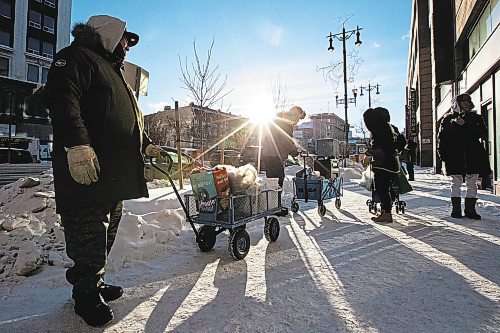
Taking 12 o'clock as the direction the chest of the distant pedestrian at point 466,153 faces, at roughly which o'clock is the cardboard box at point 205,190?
The cardboard box is roughly at 1 o'clock from the distant pedestrian.

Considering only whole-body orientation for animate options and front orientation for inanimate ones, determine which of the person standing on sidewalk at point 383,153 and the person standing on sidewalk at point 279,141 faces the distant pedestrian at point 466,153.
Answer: the person standing on sidewalk at point 279,141

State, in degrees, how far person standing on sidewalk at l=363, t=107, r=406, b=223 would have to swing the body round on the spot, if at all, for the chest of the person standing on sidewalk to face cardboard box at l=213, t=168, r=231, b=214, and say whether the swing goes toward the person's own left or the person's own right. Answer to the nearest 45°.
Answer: approximately 45° to the person's own left

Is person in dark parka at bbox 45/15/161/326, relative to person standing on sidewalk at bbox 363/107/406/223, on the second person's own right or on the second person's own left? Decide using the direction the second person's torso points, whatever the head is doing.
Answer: on the second person's own left

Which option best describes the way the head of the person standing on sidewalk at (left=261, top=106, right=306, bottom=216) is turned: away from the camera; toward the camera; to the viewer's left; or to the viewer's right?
to the viewer's right

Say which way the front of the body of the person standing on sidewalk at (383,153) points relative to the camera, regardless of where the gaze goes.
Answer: to the viewer's left

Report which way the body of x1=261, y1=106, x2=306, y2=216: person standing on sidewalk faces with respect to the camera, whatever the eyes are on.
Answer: to the viewer's right

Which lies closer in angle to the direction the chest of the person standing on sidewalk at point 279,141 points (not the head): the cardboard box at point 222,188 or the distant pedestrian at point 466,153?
the distant pedestrian

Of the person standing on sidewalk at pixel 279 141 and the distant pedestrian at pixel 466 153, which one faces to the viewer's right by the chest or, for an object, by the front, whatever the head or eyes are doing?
the person standing on sidewalk

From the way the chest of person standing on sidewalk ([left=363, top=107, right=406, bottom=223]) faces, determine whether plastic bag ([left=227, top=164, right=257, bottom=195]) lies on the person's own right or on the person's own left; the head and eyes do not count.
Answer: on the person's own left

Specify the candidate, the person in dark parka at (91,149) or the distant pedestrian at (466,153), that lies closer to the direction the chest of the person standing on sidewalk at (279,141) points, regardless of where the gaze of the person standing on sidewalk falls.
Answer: the distant pedestrian

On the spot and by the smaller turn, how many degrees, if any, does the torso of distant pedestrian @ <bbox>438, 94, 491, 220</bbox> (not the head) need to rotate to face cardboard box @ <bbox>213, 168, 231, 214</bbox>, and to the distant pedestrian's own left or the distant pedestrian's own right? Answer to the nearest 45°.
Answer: approximately 45° to the distant pedestrian's own right

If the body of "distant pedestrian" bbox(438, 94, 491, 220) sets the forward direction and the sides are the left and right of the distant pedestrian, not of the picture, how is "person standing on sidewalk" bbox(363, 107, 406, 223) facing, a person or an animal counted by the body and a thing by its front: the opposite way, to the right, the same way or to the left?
to the right

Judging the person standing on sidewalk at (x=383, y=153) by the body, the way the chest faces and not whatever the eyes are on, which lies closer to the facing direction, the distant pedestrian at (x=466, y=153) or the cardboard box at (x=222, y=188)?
the cardboard box
